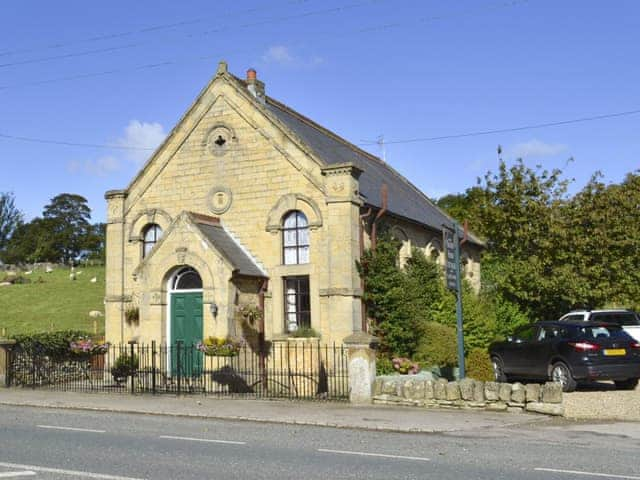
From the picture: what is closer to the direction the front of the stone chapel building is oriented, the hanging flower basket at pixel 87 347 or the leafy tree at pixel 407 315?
the hanging flower basket

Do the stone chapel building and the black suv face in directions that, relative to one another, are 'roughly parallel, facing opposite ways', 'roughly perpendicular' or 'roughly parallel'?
roughly perpendicular

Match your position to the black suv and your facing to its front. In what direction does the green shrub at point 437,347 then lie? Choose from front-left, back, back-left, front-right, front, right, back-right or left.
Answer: front

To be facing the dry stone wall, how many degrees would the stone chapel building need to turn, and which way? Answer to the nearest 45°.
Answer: approximately 90° to its left

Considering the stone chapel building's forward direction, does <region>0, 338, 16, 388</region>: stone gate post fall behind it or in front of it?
in front

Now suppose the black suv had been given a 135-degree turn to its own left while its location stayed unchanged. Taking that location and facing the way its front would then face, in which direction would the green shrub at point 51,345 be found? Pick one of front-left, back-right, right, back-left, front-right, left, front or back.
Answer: right

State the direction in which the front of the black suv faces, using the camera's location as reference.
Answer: facing away from the viewer and to the left of the viewer

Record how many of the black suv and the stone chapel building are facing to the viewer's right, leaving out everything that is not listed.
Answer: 0

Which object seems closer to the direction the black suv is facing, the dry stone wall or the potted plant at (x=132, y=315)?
the potted plant
